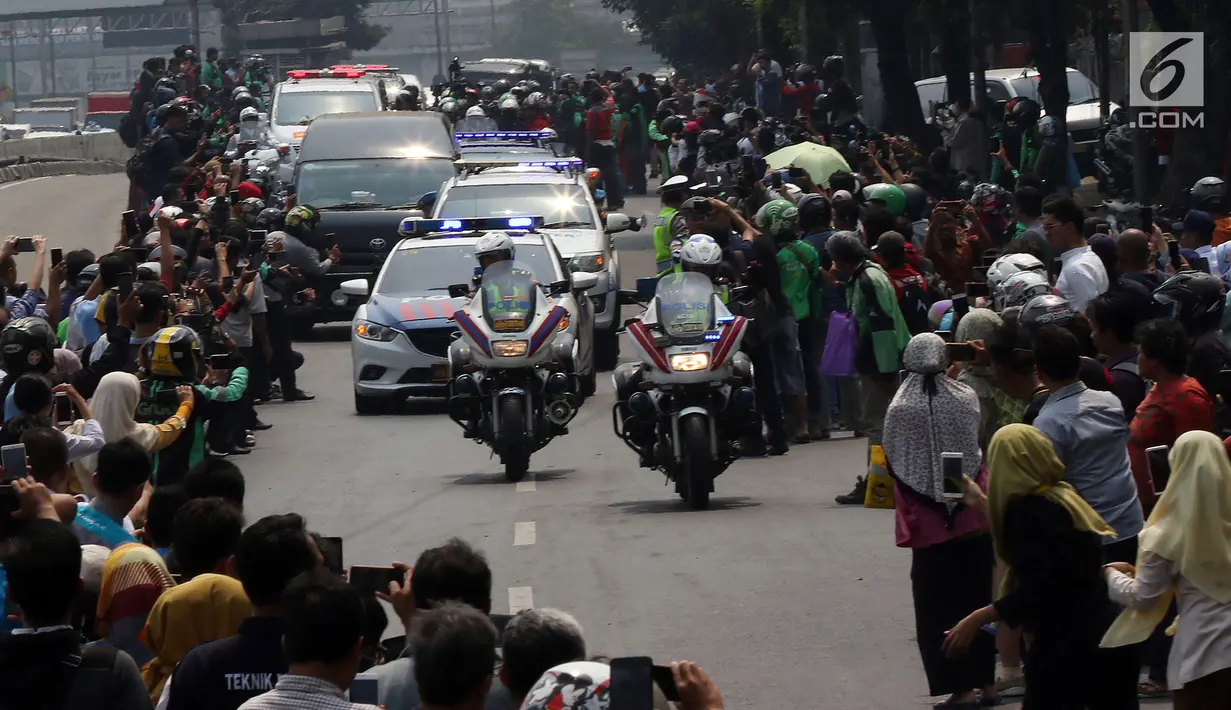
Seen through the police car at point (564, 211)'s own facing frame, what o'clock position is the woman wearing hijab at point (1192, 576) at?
The woman wearing hijab is roughly at 12 o'clock from the police car.

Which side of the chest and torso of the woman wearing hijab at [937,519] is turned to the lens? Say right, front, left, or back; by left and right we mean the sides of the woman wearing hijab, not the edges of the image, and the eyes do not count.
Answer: back

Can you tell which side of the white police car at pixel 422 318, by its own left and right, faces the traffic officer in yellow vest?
back

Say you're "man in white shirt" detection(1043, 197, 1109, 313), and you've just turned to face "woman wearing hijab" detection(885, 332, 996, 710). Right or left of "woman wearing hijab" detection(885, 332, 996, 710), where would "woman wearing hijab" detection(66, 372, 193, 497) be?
right

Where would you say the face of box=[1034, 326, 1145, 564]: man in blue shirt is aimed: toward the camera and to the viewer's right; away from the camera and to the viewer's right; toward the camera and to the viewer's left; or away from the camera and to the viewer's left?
away from the camera and to the viewer's left

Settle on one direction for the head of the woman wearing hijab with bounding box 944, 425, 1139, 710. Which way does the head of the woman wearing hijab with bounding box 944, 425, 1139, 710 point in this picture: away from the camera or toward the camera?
away from the camera

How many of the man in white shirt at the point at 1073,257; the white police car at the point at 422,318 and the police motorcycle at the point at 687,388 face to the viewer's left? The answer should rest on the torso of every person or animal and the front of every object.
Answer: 1

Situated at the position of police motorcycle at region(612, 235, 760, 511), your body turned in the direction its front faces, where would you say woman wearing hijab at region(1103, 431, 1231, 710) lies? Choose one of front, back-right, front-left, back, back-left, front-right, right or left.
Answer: front

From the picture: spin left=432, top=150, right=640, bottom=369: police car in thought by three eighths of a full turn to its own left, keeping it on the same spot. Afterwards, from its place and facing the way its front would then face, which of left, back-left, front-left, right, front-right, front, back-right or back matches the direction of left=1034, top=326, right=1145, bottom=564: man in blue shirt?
back-right

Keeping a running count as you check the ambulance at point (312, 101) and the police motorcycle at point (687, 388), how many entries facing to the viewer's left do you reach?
0

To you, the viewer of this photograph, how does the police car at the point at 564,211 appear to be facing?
facing the viewer

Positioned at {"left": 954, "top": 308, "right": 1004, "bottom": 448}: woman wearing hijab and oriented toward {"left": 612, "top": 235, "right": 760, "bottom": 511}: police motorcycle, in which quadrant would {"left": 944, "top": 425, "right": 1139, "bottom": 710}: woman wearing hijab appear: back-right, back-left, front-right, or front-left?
back-left

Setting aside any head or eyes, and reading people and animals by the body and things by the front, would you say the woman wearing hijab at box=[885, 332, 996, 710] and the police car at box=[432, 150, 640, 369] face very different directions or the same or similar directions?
very different directions

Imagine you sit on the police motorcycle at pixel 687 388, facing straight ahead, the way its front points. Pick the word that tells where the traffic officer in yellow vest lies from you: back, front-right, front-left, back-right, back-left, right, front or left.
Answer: back

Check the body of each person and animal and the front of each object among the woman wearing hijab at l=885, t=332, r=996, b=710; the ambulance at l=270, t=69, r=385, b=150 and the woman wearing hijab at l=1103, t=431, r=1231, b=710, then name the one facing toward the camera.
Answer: the ambulance

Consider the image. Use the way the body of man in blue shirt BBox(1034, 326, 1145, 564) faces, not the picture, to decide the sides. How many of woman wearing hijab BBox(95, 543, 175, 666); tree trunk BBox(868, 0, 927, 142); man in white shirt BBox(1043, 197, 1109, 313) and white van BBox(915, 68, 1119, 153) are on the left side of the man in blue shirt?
1
